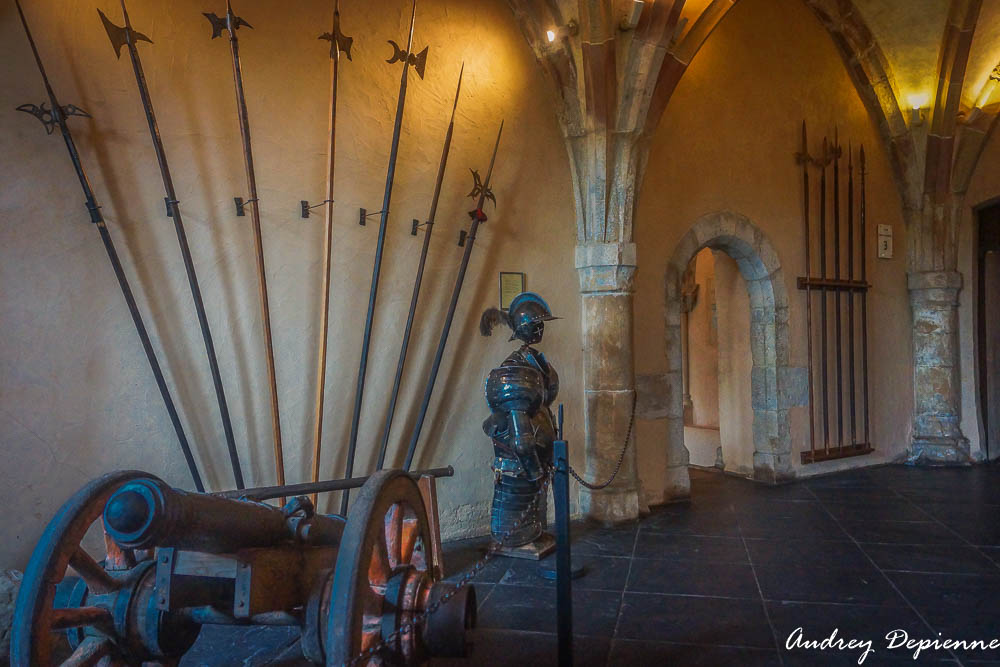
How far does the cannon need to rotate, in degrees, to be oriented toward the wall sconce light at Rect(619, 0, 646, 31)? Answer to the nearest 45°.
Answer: approximately 180°

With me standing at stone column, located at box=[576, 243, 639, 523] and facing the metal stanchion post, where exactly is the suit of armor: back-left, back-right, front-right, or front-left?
front-right

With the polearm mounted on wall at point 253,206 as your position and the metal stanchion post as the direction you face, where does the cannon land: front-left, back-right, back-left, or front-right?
front-right

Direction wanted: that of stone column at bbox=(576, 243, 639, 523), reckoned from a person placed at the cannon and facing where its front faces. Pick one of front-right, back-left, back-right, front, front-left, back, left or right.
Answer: back

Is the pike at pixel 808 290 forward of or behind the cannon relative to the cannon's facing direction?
behind

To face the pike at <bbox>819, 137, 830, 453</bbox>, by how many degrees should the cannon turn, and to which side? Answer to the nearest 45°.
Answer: approximately 180°
